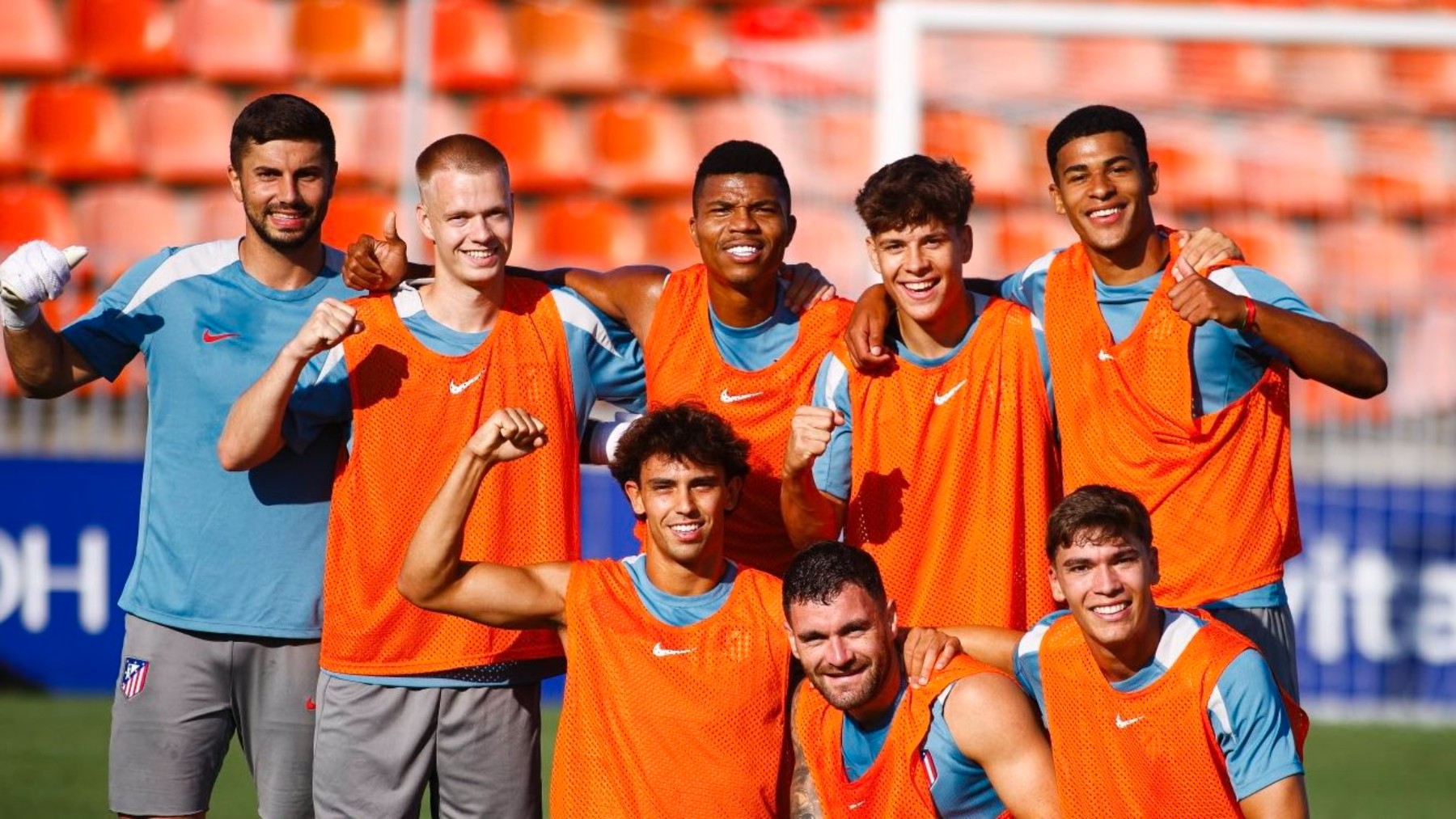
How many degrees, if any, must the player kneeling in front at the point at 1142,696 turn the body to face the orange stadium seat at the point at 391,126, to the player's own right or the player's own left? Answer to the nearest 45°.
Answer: approximately 135° to the player's own right

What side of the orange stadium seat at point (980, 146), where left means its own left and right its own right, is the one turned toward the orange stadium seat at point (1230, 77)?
left

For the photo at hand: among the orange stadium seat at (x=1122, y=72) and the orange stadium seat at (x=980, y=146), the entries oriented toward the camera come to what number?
2

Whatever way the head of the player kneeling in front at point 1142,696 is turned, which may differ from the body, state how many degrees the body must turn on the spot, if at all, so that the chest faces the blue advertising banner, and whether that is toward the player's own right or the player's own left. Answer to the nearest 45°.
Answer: approximately 180°
